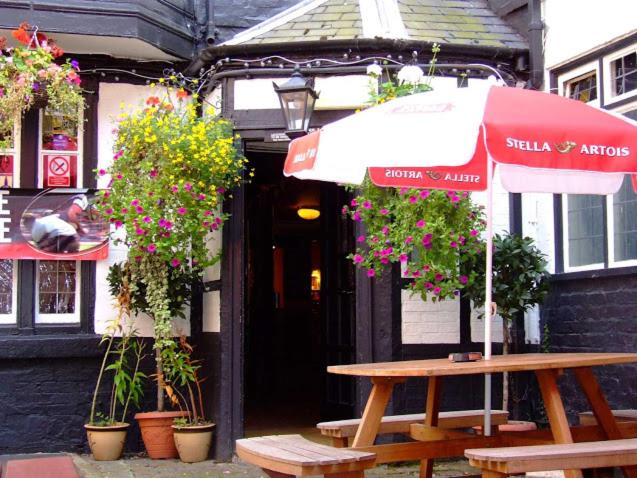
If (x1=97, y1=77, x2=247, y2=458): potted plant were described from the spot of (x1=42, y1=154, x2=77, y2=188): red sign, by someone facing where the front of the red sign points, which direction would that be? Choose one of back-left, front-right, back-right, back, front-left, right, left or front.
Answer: front-left

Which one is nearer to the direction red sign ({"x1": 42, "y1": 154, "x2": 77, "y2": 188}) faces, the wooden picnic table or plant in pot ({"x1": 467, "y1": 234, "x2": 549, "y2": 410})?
the wooden picnic table

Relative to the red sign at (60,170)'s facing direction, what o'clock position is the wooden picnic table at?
The wooden picnic table is roughly at 11 o'clock from the red sign.

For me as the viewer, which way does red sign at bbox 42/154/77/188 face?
facing the viewer

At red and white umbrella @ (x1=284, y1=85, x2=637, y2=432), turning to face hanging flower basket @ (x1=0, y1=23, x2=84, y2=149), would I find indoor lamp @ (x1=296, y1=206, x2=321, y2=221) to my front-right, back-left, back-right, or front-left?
front-right

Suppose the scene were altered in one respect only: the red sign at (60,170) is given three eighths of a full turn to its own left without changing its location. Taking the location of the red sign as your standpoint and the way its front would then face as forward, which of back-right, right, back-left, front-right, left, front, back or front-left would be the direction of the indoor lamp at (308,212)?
front

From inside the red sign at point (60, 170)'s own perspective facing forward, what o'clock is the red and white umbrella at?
The red and white umbrella is roughly at 11 o'clock from the red sign.

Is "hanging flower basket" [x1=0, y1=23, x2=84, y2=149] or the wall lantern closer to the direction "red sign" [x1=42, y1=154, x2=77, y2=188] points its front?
the hanging flower basket
